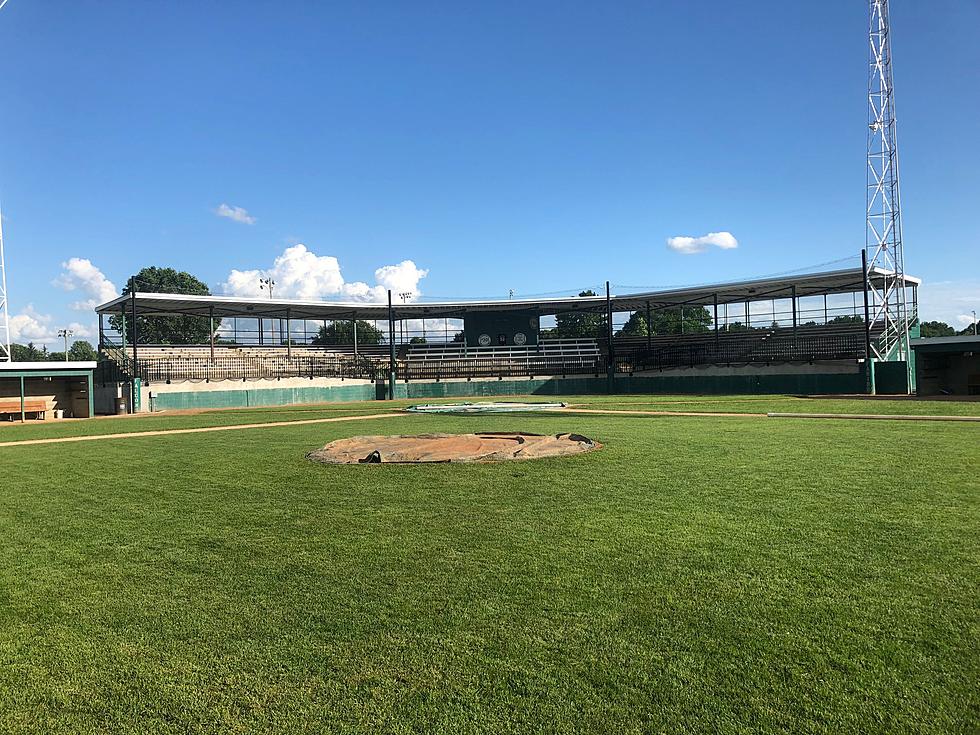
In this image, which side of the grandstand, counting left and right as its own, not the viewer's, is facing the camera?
front

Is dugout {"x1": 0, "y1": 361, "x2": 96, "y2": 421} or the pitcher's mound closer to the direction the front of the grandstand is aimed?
the pitcher's mound

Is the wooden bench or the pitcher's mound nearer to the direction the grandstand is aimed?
the pitcher's mound

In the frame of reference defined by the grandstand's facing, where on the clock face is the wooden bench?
The wooden bench is roughly at 2 o'clock from the grandstand.

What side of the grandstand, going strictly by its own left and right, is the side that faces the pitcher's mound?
front

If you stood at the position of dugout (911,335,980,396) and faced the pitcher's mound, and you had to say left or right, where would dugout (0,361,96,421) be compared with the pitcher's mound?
right

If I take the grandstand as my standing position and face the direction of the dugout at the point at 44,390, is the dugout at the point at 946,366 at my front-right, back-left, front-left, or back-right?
back-left
